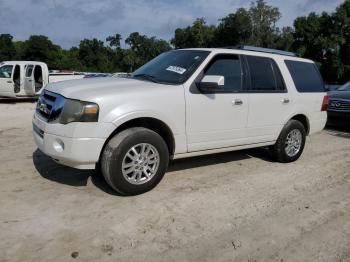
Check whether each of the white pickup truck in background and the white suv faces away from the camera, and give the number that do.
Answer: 0

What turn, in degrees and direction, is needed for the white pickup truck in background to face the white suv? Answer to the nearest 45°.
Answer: approximately 90° to its left

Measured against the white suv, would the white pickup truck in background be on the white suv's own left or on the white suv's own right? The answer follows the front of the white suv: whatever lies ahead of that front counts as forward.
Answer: on the white suv's own right

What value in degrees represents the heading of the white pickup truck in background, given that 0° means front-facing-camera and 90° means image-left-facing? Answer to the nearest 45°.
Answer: approximately 90°

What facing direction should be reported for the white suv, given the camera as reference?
facing the viewer and to the left of the viewer
